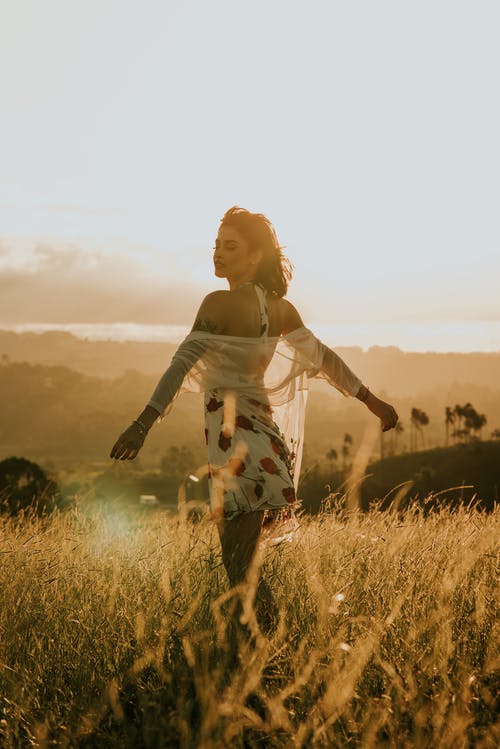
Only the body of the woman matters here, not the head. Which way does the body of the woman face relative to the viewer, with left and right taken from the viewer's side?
facing away from the viewer and to the left of the viewer
